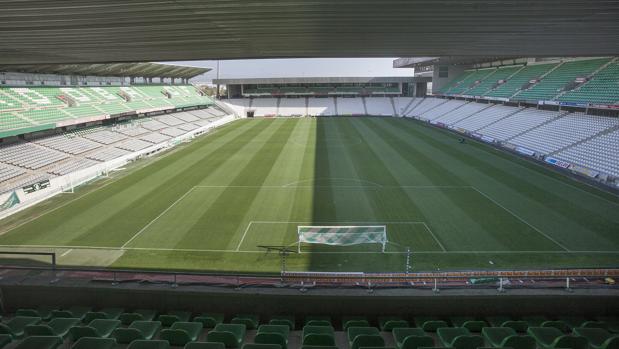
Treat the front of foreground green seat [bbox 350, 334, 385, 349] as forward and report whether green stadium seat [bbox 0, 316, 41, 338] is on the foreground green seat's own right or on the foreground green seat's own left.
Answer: on the foreground green seat's own left

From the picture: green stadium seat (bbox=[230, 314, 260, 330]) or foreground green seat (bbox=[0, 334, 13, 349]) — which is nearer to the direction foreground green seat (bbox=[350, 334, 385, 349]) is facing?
the green stadium seat

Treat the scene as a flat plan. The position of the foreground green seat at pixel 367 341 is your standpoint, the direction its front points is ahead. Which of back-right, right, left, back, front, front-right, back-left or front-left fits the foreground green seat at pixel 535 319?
front-right

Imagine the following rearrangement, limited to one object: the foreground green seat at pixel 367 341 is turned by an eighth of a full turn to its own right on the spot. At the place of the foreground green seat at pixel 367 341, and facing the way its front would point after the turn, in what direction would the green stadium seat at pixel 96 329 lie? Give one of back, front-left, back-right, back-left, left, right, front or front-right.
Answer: back-left

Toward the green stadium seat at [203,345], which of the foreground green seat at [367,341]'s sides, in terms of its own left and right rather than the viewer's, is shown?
left

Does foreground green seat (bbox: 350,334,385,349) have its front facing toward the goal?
yes

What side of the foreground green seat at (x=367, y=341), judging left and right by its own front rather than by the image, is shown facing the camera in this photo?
back

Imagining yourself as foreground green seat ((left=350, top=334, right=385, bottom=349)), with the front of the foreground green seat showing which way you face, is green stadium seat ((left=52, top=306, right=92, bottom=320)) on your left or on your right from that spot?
on your left

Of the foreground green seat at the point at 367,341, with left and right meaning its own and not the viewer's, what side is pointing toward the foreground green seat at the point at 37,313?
left

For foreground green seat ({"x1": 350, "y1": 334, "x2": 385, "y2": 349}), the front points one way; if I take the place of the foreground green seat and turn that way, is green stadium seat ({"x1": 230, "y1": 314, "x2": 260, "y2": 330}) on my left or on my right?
on my left

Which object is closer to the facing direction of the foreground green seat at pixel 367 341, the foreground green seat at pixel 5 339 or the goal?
the goal

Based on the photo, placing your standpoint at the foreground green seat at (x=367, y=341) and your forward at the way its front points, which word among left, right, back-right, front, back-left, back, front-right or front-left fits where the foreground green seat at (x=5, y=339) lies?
left
